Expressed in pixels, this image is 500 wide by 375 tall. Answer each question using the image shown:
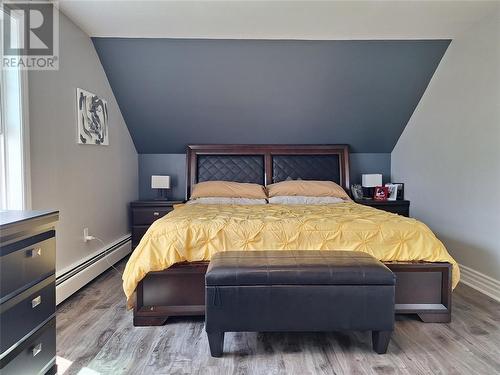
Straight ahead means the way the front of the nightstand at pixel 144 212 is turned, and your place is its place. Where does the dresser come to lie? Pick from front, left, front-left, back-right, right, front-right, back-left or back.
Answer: front

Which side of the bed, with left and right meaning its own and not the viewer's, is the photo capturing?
front

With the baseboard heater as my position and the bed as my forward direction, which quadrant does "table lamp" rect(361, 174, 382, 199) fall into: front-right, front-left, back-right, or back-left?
front-left

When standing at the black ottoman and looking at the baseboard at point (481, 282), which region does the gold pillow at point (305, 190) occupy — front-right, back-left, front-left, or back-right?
front-left

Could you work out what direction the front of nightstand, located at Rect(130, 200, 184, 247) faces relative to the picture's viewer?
facing the viewer

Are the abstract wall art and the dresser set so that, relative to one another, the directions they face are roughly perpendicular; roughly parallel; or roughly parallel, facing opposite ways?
roughly parallel

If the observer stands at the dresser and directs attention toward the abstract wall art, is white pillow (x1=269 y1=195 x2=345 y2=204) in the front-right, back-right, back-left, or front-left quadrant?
front-right

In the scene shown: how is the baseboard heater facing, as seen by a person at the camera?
facing the viewer and to the right of the viewer

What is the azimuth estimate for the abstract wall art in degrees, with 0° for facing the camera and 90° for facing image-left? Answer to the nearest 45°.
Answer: approximately 315°

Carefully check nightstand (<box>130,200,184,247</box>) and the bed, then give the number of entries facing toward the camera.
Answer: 2

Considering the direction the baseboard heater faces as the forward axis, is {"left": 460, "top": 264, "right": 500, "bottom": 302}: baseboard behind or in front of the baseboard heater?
in front
